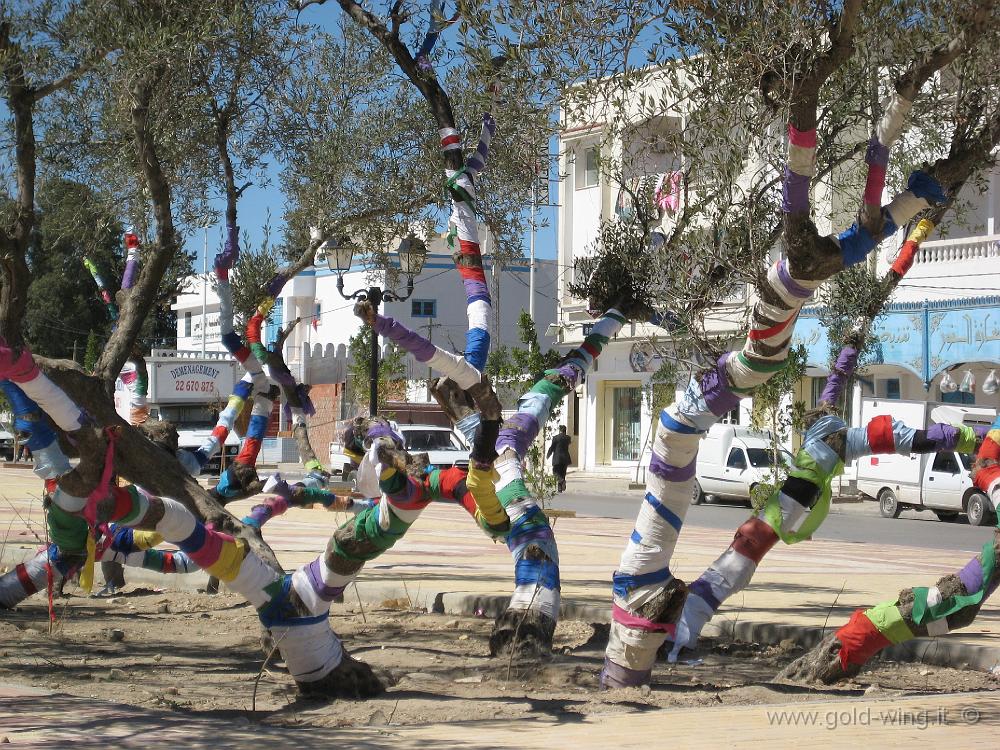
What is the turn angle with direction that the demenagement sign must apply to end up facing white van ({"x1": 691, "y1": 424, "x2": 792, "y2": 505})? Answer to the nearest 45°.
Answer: approximately 45° to its left

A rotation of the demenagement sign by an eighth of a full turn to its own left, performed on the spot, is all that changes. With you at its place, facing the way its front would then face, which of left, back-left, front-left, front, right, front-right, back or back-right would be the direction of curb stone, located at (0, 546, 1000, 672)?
front-right

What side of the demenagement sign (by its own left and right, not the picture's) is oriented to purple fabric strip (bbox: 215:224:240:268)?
front

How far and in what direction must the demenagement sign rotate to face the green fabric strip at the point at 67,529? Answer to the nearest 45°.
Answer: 0° — it already faces it

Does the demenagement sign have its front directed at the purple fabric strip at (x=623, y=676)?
yes

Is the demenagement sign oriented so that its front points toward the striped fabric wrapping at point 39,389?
yes

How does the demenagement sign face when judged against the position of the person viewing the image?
facing the viewer

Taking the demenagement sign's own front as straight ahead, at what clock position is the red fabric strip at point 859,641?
The red fabric strip is roughly at 12 o'clock from the demenagement sign.

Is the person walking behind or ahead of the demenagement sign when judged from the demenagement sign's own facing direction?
ahead

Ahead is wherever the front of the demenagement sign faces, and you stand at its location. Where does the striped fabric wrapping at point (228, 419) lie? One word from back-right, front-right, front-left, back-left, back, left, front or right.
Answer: front

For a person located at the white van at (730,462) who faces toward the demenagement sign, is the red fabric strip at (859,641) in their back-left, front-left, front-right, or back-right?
back-left

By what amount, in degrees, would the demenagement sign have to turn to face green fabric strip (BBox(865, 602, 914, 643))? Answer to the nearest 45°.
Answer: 0° — it already faces it

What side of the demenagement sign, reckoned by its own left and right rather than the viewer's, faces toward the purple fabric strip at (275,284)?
front

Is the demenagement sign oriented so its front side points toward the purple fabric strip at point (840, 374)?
yes
